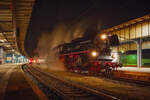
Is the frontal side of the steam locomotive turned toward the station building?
no
